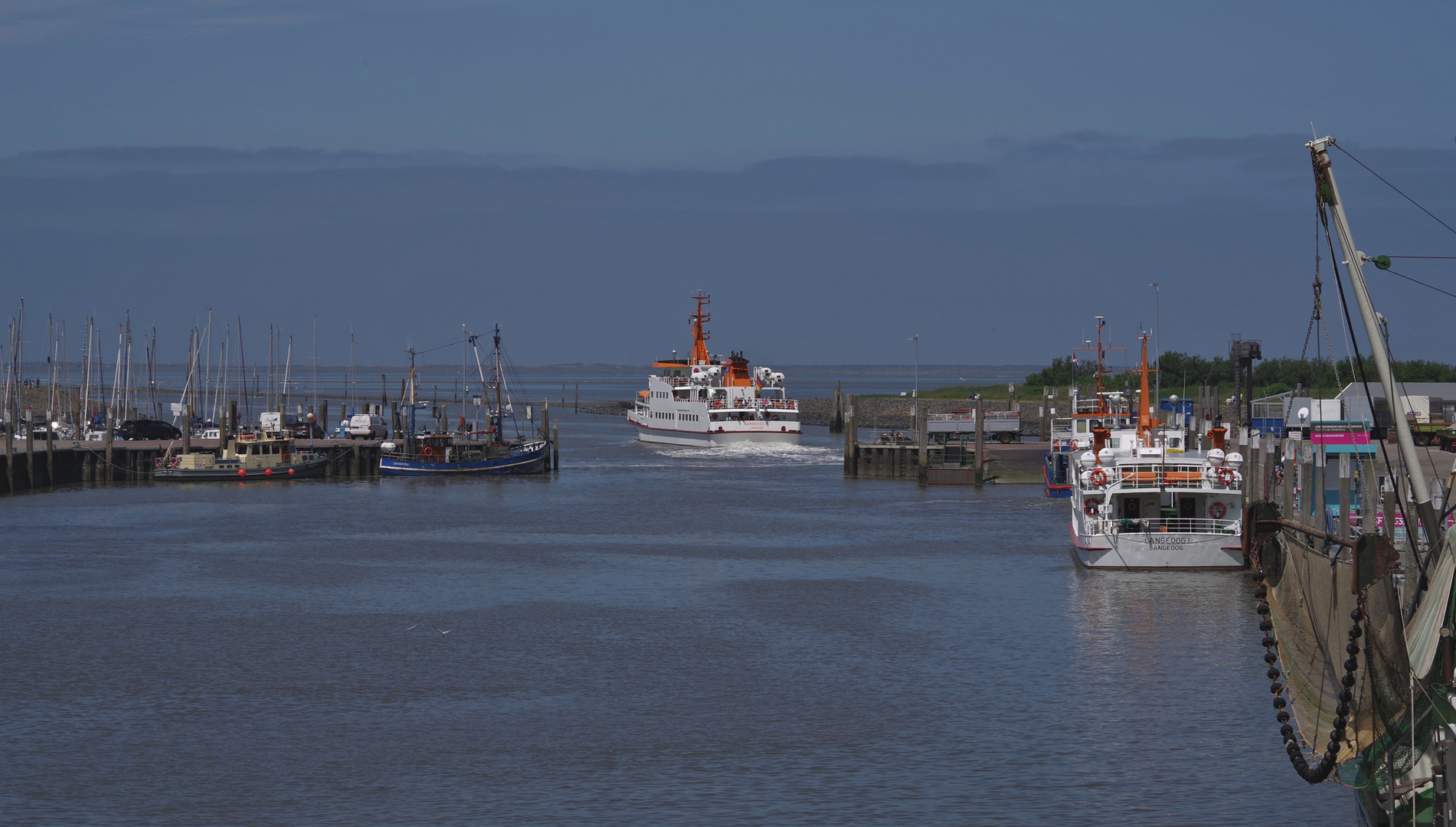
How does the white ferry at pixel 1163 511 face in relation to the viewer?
away from the camera

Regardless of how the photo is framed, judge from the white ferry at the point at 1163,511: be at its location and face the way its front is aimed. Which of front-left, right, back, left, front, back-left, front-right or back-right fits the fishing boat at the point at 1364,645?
back
